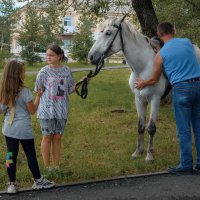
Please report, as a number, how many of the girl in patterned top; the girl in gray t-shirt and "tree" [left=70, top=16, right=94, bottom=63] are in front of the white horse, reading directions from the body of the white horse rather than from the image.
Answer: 2

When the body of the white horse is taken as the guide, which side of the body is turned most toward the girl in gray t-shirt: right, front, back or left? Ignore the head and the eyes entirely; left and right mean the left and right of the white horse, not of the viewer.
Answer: front

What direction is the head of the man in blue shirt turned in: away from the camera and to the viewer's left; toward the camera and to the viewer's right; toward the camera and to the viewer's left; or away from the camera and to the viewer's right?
away from the camera and to the viewer's left

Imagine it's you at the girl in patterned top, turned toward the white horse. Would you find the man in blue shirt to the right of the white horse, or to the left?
right

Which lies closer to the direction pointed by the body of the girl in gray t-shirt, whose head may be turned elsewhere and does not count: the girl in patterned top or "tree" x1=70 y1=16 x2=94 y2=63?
the girl in patterned top

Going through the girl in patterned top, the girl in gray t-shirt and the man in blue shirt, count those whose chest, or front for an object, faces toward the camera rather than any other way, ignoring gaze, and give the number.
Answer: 1

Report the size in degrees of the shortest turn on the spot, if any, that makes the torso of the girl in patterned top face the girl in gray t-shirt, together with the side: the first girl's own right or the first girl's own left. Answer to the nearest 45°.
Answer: approximately 45° to the first girl's own right

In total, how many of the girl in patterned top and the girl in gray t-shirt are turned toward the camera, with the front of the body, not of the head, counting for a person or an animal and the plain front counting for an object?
1

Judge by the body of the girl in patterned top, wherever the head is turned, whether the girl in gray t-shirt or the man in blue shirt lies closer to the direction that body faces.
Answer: the girl in gray t-shirt

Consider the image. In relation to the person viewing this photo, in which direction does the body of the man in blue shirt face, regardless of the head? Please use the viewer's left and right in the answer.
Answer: facing away from the viewer and to the left of the viewer
